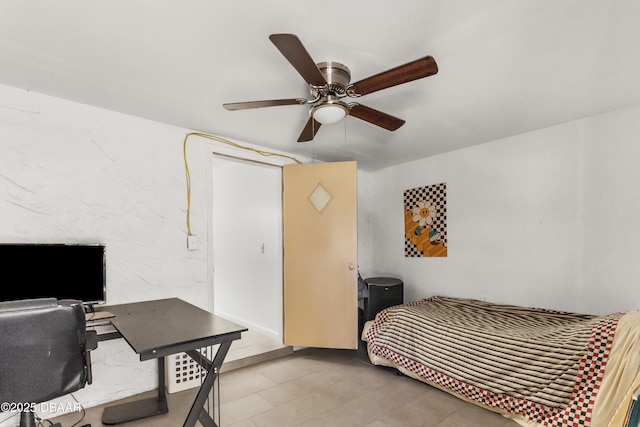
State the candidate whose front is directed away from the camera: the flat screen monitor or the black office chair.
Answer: the black office chair

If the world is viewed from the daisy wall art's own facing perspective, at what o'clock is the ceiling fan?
The ceiling fan is roughly at 11 o'clock from the daisy wall art.

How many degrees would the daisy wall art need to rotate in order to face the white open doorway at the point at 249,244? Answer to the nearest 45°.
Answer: approximately 45° to its right

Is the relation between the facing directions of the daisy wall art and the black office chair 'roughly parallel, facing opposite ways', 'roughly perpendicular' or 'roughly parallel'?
roughly perpendicular

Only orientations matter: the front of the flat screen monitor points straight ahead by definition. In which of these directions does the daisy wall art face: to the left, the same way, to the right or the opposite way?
to the right

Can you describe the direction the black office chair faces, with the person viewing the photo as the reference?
facing away from the viewer

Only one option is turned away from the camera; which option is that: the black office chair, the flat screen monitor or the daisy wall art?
the black office chair

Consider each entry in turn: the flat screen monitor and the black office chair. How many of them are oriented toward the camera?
1

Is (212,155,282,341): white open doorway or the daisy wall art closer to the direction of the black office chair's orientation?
the white open doorway

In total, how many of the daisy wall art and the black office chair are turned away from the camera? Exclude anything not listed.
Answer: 1
